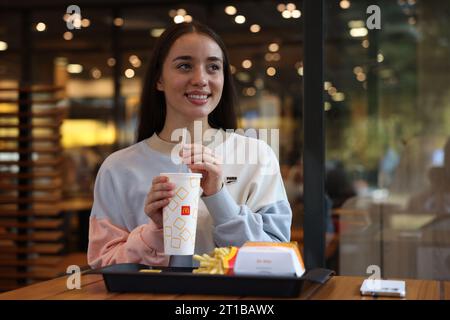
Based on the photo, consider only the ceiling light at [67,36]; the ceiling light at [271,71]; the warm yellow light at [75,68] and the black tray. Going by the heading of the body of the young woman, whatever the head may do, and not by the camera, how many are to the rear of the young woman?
3

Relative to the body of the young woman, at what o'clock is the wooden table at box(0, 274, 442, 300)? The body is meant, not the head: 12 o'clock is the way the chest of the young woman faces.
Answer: The wooden table is roughly at 12 o'clock from the young woman.

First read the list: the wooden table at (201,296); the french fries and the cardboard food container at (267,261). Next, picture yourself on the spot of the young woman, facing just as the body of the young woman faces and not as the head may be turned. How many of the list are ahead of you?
3

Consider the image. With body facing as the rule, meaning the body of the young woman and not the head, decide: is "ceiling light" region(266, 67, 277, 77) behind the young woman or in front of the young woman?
behind

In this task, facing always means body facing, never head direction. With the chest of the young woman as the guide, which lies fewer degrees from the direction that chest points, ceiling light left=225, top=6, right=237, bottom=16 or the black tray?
the black tray

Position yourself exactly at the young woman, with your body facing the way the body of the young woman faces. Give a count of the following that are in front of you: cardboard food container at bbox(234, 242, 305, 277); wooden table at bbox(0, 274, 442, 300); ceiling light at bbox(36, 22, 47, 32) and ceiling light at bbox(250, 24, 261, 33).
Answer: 2

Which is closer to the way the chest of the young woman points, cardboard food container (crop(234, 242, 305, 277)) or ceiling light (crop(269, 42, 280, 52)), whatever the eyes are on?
the cardboard food container

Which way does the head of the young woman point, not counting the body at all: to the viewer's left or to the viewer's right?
to the viewer's right

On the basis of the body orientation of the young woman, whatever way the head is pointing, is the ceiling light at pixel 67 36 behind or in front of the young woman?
behind

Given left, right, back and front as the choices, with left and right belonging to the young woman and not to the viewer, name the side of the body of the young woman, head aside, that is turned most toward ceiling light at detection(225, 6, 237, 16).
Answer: back

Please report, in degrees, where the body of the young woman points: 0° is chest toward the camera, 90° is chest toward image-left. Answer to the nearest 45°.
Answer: approximately 0°

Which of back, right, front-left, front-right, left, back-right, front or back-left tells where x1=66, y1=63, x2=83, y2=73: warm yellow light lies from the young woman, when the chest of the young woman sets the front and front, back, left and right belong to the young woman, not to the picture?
back

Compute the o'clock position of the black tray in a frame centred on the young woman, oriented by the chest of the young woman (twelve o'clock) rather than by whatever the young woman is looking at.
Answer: The black tray is roughly at 12 o'clock from the young woman.

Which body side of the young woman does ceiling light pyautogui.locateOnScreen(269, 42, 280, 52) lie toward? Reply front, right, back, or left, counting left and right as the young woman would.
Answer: back

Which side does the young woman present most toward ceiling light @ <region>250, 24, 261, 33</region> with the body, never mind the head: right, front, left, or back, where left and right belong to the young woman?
back
